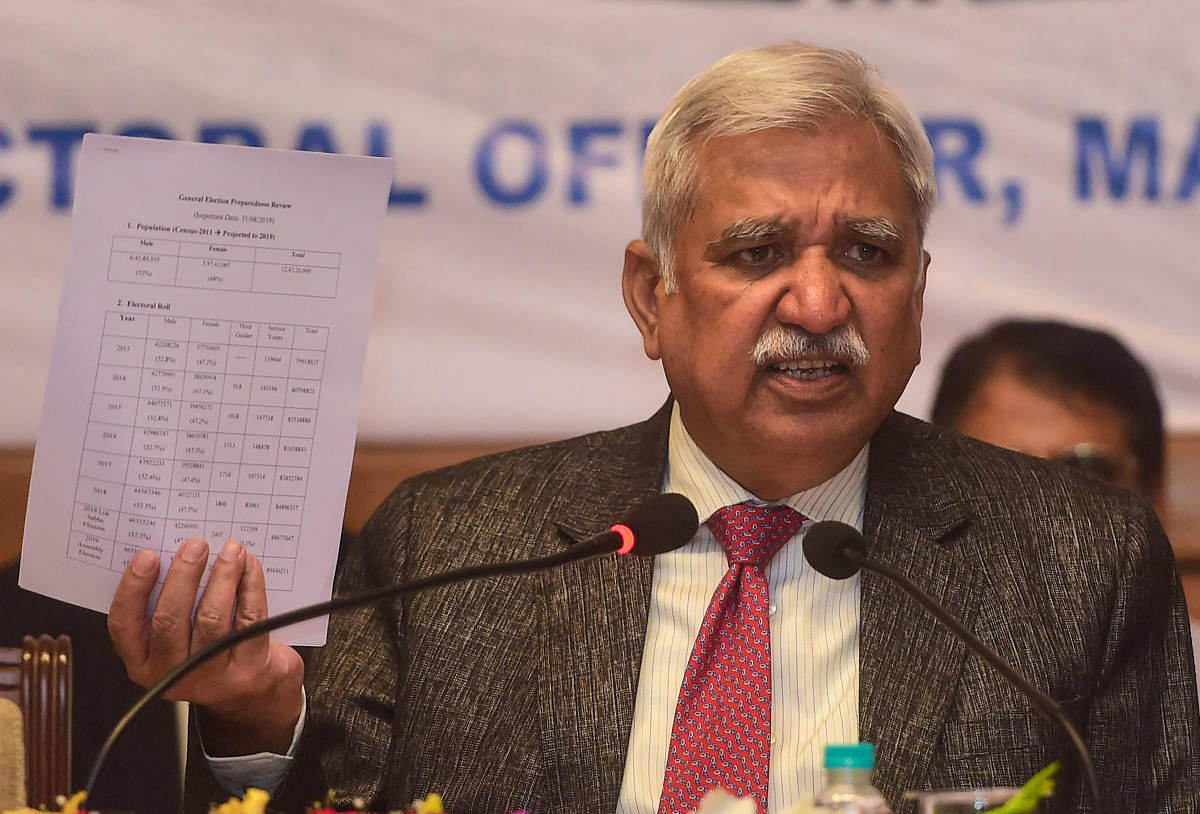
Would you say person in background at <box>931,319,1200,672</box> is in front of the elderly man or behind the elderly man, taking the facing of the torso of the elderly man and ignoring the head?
behind

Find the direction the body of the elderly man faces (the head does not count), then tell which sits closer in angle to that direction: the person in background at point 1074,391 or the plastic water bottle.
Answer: the plastic water bottle

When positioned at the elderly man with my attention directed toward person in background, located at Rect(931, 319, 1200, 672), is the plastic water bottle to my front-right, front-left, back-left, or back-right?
back-right

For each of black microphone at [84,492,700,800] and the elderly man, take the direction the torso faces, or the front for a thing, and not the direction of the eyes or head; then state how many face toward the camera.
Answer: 1

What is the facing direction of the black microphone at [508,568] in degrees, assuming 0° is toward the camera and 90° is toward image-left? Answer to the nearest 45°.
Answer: approximately 270°

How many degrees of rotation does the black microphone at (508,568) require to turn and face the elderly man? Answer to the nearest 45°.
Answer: approximately 45° to its left

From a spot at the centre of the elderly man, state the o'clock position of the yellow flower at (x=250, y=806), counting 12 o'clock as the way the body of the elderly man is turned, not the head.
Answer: The yellow flower is roughly at 1 o'clock from the elderly man.

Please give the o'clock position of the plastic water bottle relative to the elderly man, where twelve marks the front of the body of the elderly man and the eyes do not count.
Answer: The plastic water bottle is roughly at 12 o'clock from the elderly man.
